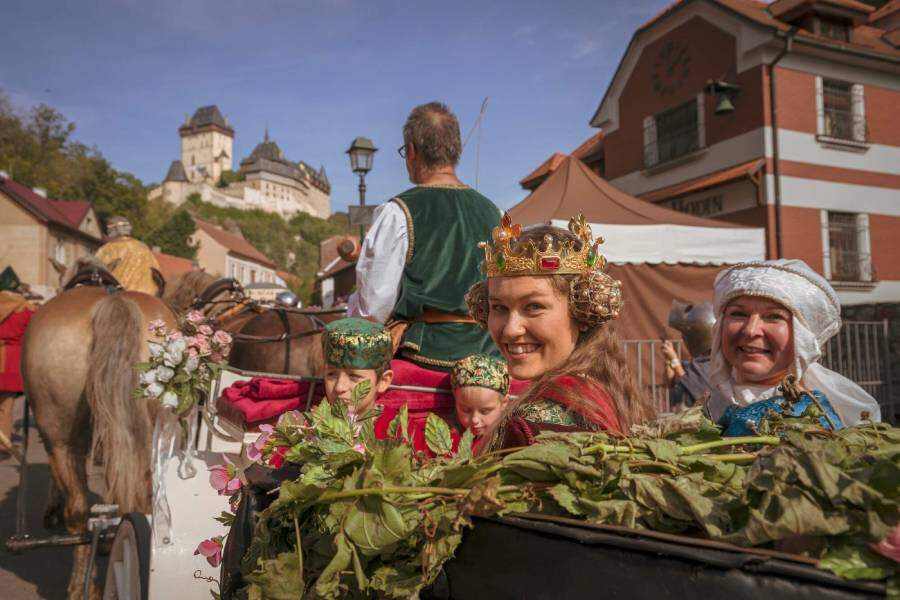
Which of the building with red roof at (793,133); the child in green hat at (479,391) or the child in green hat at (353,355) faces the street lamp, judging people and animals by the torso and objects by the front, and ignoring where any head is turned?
the building with red roof

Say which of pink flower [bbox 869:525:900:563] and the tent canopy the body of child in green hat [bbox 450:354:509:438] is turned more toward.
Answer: the pink flower

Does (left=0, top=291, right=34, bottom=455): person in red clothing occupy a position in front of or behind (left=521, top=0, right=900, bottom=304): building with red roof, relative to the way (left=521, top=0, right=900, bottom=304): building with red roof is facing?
in front

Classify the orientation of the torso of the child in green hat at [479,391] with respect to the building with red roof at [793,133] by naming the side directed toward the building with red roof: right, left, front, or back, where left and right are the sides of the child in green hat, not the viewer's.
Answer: back

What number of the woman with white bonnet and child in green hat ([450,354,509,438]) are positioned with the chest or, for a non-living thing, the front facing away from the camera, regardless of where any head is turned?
0

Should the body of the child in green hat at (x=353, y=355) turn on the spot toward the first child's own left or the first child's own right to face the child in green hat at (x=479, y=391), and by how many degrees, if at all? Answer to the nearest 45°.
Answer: approximately 135° to the first child's own left

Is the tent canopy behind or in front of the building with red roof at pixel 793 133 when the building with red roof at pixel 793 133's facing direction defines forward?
in front

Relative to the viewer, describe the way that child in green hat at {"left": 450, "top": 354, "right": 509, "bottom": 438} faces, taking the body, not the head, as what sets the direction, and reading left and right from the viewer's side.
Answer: facing the viewer and to the left of the viewer

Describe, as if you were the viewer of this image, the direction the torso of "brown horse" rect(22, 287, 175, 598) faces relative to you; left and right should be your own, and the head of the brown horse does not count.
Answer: facing away from the viewer

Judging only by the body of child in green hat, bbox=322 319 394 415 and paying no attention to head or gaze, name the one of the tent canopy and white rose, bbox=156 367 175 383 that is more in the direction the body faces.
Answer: the white rose

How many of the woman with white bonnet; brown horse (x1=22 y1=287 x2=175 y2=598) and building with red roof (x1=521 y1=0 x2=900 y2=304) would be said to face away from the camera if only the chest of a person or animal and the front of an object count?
1

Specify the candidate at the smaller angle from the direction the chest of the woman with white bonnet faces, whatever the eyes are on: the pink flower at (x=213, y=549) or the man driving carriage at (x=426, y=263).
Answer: the pink flower

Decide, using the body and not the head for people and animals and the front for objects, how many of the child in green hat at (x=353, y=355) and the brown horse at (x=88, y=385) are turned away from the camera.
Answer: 1

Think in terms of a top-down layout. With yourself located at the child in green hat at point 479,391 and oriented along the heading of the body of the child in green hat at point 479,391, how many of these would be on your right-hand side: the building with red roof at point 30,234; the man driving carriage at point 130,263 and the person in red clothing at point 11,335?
3
